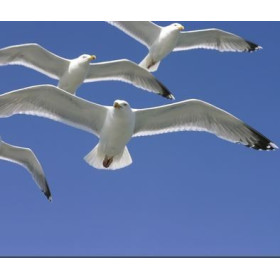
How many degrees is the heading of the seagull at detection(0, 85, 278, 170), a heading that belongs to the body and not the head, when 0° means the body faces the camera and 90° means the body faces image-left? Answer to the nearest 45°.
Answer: approximately 0°

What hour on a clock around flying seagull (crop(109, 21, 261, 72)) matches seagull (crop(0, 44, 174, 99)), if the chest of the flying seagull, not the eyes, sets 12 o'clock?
The seagull is roughly at 4 o'clock from the flying seagull.

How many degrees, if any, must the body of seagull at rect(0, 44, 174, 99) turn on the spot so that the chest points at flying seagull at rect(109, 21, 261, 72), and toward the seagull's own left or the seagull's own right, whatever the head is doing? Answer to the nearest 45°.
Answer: approximately 45° to the seagull's own left

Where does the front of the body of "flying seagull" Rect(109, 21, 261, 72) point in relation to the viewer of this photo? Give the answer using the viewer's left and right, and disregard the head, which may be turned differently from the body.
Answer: facing the viewer and to the right of the viewer

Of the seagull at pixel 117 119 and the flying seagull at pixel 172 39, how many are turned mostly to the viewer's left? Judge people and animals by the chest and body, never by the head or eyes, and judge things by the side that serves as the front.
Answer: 0
